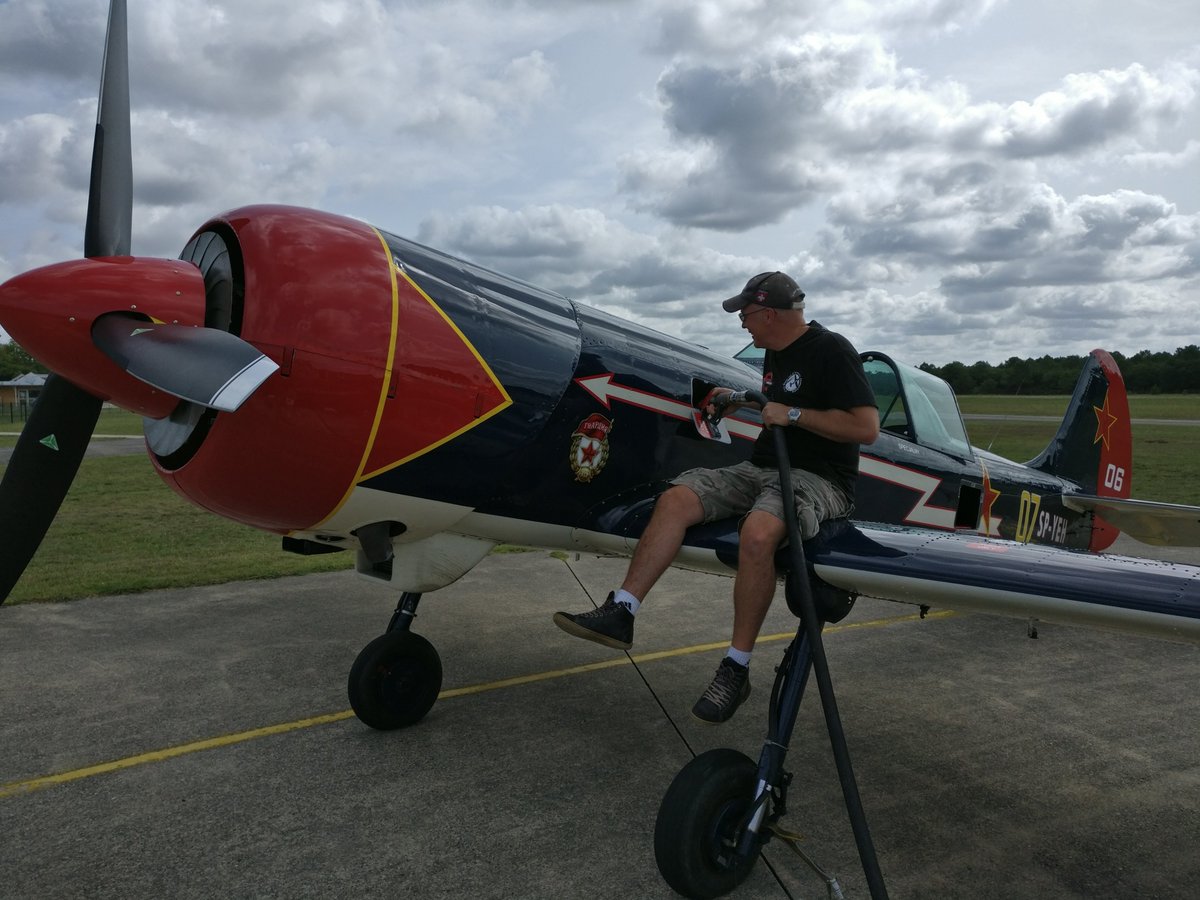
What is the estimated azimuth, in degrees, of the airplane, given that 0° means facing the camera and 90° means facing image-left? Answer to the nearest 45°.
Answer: approximately 45°
